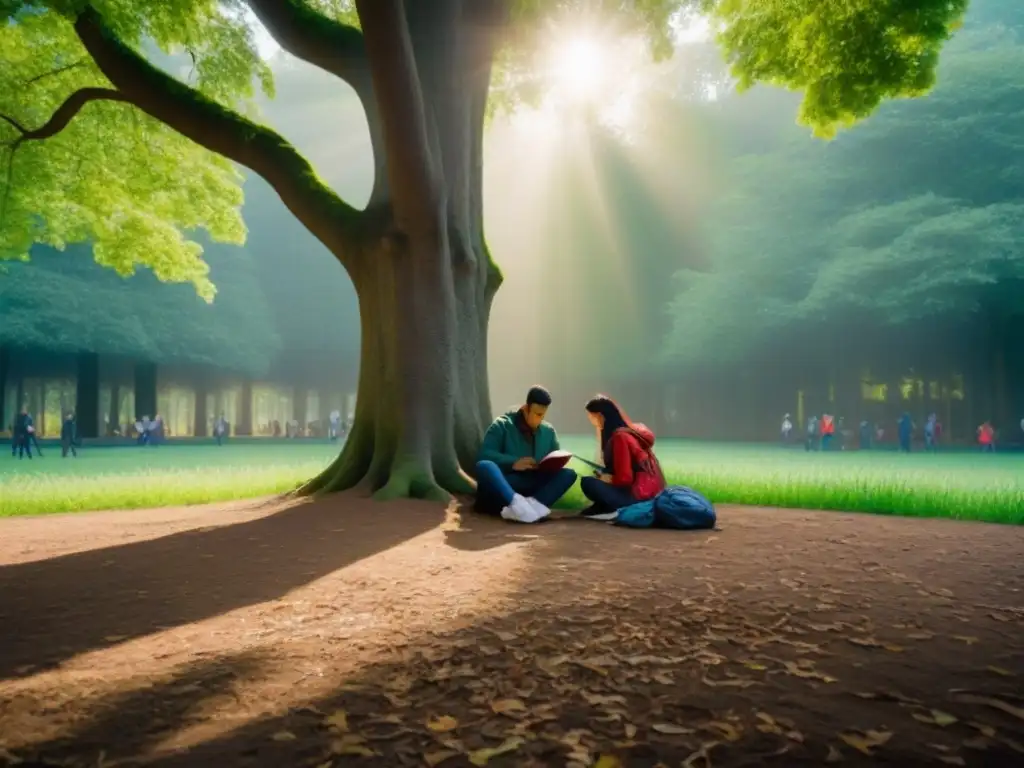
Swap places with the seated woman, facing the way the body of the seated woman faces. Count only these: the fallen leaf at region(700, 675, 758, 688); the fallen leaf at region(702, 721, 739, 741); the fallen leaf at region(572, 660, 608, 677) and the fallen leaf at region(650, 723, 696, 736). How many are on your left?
4

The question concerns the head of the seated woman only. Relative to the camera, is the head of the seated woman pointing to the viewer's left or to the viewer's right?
to the viewer's left

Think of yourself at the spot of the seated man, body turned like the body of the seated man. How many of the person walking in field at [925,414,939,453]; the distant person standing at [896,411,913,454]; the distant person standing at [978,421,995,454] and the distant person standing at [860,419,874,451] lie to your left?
4

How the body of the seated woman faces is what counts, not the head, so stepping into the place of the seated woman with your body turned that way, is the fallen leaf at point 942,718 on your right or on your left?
on your left

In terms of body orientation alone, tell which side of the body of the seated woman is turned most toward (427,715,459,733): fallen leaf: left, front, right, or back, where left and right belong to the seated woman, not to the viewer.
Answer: left

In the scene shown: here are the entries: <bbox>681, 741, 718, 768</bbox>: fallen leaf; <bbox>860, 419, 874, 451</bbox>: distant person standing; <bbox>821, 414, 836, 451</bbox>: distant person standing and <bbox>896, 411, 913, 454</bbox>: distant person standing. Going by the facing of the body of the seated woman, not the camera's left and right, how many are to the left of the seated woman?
1

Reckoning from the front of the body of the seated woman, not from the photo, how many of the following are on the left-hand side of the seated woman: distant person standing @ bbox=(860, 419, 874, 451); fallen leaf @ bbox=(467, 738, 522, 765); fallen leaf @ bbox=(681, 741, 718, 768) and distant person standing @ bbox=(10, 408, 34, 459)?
2

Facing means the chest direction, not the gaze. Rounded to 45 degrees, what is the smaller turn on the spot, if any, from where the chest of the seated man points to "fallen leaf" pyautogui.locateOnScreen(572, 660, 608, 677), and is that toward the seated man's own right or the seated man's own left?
approximately 45° to the seated man's own right

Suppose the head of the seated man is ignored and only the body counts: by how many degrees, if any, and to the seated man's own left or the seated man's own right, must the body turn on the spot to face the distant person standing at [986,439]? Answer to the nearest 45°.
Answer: approximately 90° to the seated man's own left

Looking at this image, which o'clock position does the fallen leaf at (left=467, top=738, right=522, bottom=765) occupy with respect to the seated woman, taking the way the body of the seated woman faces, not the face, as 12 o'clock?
The fallen leaf is roughly at 9 o'clock from the seated woman.

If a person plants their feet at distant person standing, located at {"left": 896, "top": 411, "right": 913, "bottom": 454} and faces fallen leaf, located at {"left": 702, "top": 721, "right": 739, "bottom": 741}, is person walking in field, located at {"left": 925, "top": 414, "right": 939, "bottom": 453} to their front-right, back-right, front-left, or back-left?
back-left

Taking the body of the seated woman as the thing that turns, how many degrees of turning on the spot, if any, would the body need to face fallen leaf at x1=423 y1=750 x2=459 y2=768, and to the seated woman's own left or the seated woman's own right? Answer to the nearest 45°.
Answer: approximately 90° to the seated woman's own left

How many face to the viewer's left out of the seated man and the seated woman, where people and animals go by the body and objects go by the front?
1

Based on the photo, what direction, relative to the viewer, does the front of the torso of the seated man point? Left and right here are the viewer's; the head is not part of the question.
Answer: facing the viewer and to the right of the viewer

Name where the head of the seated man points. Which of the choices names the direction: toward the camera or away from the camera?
toward the camera

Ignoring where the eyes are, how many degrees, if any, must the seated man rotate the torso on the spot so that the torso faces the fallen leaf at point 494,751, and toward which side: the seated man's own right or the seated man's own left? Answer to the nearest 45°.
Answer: approximately 45° to the seated man's own right

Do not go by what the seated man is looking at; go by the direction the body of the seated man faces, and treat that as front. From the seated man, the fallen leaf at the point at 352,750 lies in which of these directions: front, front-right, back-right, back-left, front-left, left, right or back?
front-right

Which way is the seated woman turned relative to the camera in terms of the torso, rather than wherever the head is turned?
to the viewer's left

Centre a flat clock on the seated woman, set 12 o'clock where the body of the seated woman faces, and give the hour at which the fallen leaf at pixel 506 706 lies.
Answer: The fallen leaf is roughly at 9 o'clock from the seated woman.

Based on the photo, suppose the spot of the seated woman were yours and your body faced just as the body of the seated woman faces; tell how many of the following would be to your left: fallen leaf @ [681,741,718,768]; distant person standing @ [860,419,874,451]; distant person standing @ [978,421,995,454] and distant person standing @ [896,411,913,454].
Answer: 1

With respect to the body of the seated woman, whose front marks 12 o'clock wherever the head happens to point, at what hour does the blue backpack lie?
The blue backpack is roughly at 7 o'clock from the seated woman.
